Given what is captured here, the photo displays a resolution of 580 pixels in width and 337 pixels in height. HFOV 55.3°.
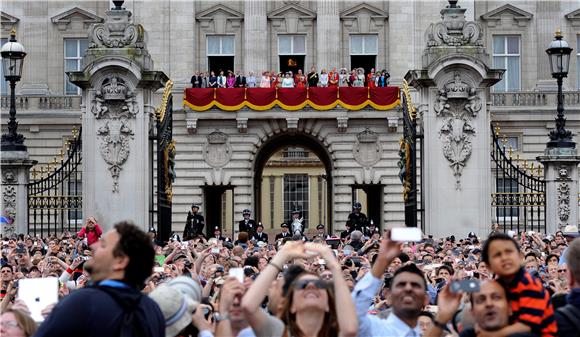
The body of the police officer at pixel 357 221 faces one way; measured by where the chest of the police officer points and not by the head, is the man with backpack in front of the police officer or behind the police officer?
in front

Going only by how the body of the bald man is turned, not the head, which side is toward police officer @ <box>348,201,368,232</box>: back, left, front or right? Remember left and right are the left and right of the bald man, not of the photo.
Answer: back

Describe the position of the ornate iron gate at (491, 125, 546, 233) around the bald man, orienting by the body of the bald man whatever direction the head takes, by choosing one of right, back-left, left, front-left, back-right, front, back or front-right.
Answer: back

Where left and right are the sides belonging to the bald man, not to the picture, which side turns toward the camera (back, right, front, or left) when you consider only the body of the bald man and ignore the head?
front

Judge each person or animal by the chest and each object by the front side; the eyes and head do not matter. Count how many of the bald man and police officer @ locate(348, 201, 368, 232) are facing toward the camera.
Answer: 2

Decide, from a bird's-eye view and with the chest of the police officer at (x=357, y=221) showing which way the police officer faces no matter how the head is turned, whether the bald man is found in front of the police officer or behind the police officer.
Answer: in front

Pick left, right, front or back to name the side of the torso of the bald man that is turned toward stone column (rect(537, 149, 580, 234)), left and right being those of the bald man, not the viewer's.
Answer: back
